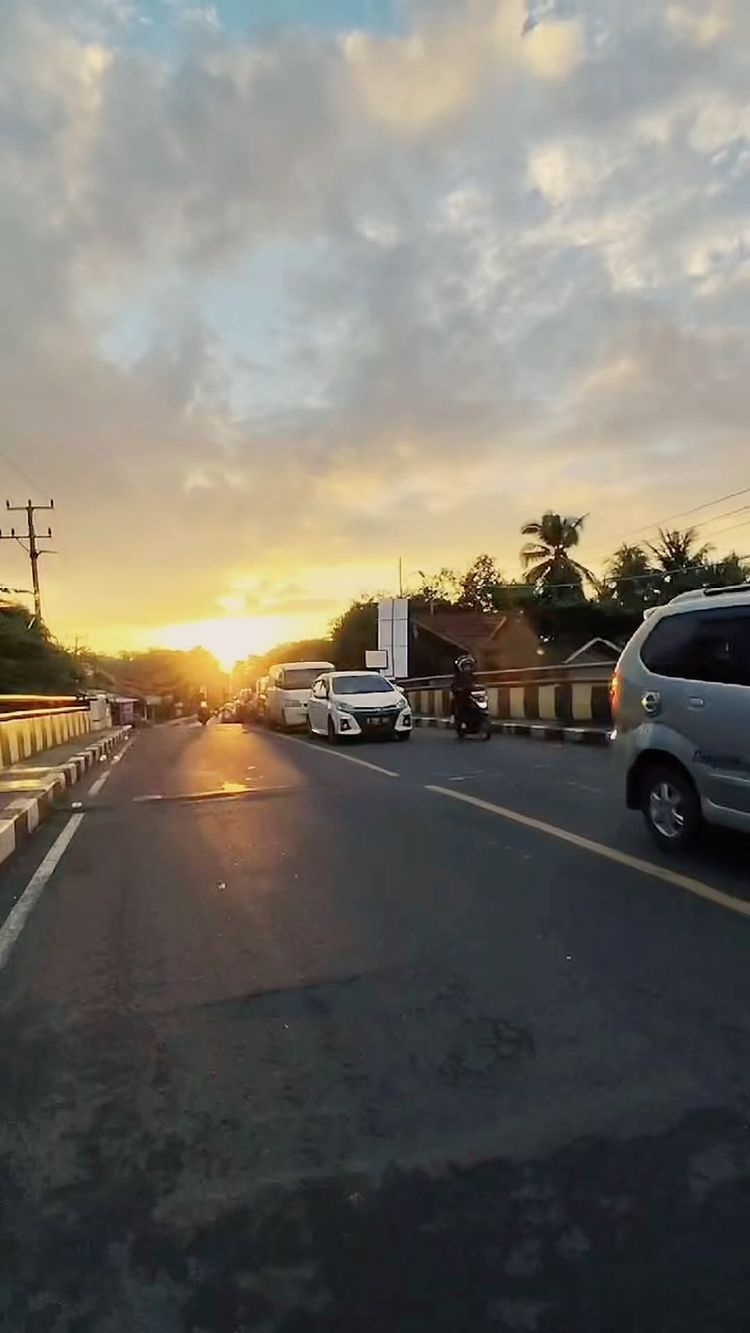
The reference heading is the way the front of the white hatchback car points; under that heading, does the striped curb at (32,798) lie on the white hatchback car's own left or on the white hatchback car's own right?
on the white hatchback car's own right

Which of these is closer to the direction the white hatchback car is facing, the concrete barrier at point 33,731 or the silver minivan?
the silver minivan

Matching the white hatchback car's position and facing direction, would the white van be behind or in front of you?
behind
